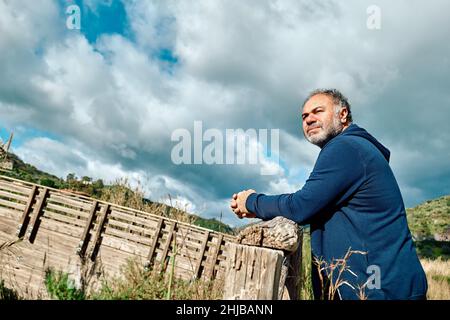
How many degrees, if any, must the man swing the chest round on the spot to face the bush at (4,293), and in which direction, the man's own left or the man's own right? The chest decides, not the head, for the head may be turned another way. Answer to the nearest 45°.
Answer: approximately 45° to the man's own right

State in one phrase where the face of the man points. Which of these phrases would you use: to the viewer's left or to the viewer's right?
to the viewer's left

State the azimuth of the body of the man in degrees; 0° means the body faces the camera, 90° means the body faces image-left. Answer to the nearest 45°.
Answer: approximately 90°

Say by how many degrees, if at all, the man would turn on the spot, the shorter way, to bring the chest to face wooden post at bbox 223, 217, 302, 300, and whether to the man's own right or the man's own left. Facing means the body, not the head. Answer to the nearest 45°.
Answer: approximately 45° to the man's own left
